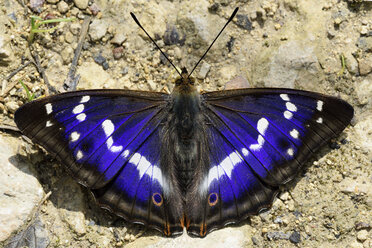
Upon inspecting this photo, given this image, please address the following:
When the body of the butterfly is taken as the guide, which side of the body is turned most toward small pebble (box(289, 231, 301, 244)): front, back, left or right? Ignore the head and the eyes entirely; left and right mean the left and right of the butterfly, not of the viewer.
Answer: right

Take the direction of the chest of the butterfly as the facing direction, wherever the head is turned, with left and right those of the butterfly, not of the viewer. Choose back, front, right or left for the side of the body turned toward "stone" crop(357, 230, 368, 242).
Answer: right

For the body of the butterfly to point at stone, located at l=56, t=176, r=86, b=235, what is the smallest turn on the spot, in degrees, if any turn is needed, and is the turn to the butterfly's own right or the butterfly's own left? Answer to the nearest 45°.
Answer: approximately 90° to the butterfly's own left

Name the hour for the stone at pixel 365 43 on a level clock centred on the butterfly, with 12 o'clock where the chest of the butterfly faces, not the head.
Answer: The stone is roughly at 3 o'clock from the butterfly.

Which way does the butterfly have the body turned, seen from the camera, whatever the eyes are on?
away from the camera

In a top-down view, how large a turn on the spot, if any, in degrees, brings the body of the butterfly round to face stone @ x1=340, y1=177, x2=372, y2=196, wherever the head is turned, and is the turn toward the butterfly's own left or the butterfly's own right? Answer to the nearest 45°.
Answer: approximately 90° to the butterfly's own right
